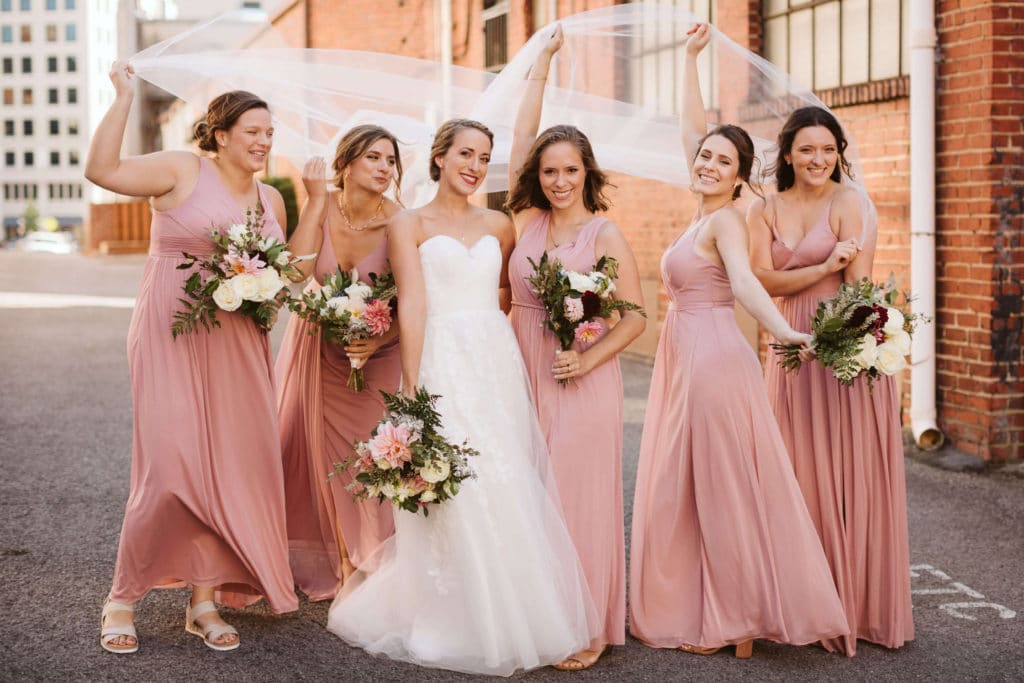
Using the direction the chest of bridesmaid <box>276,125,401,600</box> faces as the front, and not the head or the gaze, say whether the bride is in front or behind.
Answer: in front

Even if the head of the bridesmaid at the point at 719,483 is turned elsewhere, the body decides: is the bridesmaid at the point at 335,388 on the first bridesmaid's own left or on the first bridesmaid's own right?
on the first bridesmaid's own right

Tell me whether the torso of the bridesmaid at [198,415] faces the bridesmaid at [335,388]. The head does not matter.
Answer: no

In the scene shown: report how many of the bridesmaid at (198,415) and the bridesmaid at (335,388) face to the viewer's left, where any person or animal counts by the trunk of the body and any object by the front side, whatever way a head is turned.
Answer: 0

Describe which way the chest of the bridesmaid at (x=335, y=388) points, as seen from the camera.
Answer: toward the camera

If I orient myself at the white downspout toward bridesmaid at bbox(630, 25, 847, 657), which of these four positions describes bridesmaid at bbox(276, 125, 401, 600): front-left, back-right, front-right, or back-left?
front-right

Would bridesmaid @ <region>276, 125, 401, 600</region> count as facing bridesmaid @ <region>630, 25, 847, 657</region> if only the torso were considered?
no

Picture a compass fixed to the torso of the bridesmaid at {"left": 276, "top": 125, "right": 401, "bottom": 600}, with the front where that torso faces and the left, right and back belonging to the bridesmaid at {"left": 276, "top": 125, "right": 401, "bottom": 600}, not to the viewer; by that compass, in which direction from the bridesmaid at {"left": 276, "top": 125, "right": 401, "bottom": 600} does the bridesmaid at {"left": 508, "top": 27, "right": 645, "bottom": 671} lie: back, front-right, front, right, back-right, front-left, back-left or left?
front-left

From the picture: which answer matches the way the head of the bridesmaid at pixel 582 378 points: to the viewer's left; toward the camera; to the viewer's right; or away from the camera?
toward the camera

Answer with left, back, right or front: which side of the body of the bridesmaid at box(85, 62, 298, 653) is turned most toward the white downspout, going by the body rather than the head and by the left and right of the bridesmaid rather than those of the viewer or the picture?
left

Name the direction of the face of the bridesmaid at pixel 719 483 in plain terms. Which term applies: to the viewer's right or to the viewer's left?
to the viewer's left

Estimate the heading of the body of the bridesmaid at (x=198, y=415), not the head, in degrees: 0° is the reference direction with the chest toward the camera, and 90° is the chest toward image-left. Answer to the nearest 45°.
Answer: approximately 315°

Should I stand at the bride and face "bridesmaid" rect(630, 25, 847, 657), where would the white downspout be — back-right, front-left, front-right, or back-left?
front-left

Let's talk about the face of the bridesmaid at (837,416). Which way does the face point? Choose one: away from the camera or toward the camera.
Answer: toward the camera

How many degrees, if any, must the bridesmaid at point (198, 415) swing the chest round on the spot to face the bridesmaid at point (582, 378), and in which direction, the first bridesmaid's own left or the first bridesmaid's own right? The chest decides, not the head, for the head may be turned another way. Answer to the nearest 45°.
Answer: approximately 45° to the first bridesmaid's own left

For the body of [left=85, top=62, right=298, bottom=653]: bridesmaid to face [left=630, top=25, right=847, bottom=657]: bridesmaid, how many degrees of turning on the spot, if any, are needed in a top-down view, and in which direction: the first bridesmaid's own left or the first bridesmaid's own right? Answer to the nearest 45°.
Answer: approximately 45° to the first bridesmaid's own left

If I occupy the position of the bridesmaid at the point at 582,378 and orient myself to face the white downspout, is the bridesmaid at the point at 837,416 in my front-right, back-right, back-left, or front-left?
front-right
